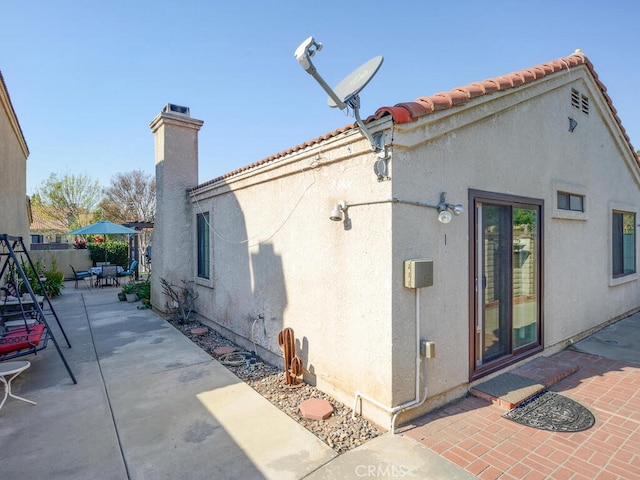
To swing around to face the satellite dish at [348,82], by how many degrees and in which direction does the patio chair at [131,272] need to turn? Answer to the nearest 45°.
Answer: approximately 90° to its left

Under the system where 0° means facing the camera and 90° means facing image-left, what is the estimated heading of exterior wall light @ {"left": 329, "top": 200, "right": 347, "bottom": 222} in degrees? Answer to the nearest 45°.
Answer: approximately 45°

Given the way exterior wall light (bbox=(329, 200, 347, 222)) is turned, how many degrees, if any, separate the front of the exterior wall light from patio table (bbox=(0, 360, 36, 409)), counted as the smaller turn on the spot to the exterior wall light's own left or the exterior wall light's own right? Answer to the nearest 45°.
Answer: approximately 45° to the exterior wall light's own right

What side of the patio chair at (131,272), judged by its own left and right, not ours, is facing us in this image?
left

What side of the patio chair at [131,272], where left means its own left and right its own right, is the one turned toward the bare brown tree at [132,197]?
right

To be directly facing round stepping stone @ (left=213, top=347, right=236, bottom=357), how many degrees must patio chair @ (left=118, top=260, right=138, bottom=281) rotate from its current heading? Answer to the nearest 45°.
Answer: approximately 90° to its left

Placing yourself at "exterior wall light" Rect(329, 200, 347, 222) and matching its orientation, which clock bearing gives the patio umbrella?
The patio umbrella is roughly at 3 o'clock from the exterior wall light.

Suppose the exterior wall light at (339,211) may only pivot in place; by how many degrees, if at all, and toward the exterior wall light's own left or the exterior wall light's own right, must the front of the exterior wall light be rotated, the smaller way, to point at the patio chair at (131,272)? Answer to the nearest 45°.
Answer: approximately 90° to the exterior wall light's own right
